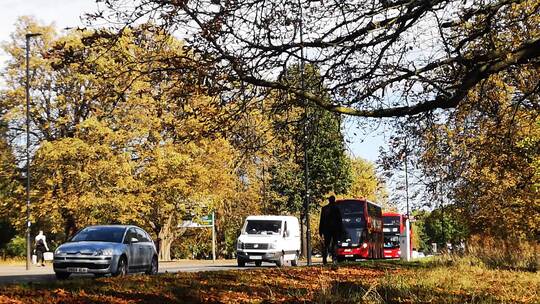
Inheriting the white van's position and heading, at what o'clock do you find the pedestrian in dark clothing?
The pedestrian in dark clothing is roughly at 10 o'clock from the white van.

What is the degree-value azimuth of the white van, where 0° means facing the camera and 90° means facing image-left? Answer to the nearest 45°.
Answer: approximately 45°

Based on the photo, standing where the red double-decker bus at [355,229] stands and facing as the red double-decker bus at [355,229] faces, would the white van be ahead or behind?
ahead

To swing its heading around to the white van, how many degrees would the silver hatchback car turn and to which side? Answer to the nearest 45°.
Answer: approximately 180°

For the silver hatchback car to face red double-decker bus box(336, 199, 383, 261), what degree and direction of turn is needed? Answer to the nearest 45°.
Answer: approximately 180°
